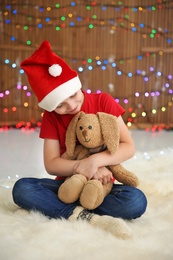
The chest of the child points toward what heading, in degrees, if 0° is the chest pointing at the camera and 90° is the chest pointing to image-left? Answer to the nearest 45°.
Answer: approximately 0°
